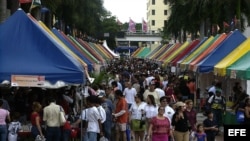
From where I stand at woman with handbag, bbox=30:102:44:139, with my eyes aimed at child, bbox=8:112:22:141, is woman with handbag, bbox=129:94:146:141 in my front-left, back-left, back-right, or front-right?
back-right

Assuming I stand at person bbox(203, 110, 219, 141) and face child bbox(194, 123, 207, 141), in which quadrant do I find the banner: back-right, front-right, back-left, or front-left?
front-right

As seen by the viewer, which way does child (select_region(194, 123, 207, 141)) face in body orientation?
toward the camera

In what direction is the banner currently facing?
toward the camera

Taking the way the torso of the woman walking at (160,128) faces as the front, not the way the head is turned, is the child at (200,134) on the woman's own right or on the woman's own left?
on the woman's own left

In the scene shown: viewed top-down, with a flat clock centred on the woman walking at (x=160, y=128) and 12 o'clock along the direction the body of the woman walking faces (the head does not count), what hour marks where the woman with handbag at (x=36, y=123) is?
The woman with handbag is roughly at 3 o'clock from the woman walking.

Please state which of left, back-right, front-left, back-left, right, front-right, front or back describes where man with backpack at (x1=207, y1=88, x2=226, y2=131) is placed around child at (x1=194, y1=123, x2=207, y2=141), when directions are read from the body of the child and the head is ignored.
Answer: back

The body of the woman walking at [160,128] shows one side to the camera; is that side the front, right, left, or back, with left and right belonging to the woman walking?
front
